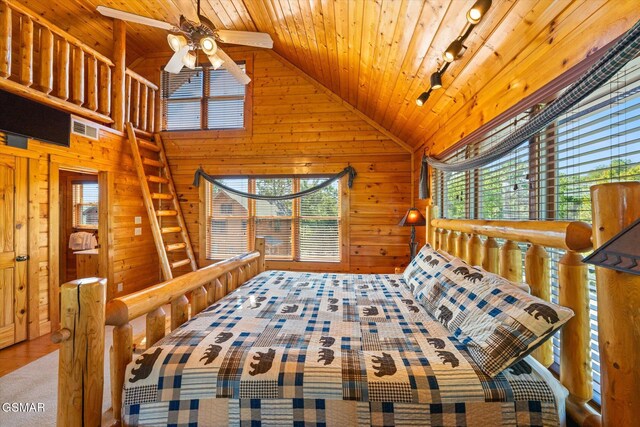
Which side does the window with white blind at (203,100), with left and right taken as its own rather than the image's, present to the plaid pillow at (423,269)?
front

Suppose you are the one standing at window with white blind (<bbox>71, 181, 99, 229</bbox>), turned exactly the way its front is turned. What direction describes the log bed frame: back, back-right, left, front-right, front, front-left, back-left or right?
front

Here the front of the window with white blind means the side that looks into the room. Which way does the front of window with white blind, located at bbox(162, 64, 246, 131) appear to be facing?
toward the camera

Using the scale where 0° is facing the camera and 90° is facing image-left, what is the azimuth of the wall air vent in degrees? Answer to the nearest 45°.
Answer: approximately 315°

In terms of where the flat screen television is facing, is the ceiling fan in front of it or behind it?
in front

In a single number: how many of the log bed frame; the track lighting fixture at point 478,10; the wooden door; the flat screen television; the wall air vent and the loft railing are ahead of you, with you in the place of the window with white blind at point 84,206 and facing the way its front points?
6

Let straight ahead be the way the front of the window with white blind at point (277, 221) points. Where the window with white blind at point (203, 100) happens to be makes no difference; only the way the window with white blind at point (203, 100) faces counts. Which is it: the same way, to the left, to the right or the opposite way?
the same way

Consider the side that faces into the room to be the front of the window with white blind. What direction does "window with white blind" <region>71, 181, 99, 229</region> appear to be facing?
toward the camera

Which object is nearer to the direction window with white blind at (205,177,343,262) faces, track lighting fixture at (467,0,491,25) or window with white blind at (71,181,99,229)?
the track lighting fixture

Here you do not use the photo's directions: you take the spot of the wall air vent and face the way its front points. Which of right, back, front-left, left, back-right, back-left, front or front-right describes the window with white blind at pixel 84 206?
back-left

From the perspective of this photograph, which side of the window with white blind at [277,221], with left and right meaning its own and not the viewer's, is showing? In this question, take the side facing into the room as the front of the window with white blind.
front

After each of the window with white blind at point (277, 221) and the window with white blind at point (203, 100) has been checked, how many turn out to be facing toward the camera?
2
